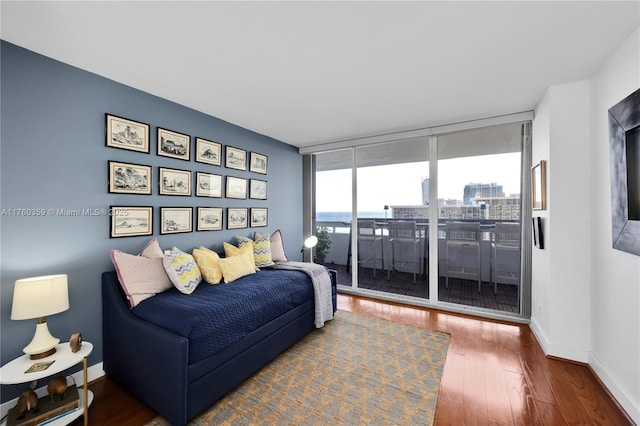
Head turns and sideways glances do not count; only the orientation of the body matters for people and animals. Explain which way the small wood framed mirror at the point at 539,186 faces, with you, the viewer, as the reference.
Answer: facing to the left of the viewer

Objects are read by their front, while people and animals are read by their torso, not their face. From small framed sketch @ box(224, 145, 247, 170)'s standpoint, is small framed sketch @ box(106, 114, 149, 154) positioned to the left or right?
on its right

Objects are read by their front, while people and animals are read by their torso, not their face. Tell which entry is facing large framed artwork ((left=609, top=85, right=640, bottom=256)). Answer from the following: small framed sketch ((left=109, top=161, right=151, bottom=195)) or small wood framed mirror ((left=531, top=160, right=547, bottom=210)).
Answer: small framed sketch ((left=109, top=161, right=151, bottom=195))

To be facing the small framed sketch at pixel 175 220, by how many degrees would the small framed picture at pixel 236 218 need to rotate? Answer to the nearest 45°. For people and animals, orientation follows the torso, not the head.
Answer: approximately 90° to its right

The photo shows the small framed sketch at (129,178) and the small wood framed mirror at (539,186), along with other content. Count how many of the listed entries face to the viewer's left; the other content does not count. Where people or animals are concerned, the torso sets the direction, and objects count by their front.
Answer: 1

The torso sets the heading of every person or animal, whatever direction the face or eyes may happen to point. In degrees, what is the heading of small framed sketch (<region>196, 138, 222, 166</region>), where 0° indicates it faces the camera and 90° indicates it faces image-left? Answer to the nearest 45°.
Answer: approximately 315°

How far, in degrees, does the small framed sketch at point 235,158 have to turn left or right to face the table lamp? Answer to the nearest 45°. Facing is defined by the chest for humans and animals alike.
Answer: approximately 90° to its right

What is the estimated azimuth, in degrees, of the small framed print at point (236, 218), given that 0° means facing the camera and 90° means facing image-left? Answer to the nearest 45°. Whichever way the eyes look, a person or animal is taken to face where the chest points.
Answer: approximately 315°

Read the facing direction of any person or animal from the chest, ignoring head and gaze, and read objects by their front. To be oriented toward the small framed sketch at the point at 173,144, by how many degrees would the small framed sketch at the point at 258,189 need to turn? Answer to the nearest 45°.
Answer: approximately 90° to its right

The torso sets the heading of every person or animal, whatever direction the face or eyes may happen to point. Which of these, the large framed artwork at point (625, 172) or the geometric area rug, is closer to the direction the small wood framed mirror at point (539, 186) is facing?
the geometric area rug

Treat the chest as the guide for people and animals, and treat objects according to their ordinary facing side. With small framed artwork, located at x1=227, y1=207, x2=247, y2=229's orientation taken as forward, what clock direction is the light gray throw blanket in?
The light gray throw blanket is roughly at 12 o'clock from the small framed artwork.

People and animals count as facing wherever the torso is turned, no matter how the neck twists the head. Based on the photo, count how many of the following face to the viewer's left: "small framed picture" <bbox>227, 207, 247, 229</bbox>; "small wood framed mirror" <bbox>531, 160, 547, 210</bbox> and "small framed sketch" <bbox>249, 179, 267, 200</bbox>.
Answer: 1

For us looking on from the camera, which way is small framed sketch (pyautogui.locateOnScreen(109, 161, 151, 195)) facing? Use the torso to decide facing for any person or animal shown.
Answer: facing the viewer and to the right of the viewer

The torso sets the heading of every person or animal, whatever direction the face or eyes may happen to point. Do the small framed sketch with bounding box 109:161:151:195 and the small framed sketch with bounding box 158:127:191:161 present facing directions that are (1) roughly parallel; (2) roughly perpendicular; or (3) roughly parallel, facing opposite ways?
roughly parallel
